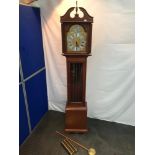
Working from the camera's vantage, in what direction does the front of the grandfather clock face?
facing the viewer

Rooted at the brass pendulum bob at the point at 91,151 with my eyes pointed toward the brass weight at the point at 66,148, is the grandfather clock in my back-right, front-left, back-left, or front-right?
front-right
